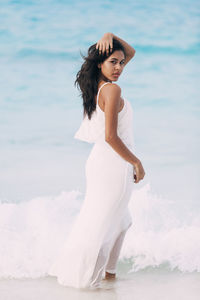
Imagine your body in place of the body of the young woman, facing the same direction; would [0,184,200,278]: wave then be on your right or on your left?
on your left
